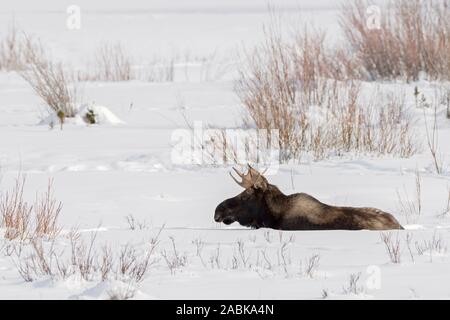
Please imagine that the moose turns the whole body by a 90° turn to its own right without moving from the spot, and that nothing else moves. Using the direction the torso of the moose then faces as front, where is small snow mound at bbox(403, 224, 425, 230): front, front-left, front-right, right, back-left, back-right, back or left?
right

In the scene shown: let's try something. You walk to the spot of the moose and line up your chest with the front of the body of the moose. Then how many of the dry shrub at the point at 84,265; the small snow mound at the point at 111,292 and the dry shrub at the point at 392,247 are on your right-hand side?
0

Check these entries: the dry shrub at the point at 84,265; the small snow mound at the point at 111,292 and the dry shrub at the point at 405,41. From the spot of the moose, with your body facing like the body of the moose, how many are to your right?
1

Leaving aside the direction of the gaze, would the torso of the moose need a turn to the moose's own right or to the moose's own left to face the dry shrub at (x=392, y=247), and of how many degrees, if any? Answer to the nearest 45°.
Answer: approximately 135° to the moose's own left

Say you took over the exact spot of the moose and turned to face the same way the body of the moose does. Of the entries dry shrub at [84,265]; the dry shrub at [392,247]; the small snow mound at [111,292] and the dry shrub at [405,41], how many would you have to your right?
1

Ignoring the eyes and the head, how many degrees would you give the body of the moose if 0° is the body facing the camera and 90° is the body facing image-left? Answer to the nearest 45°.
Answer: approximately 90°

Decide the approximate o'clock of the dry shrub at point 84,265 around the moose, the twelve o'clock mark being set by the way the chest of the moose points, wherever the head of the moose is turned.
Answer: The dry shrub is roughly at 10 o'clock from the moose.

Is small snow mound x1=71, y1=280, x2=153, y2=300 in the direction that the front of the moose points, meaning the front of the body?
no

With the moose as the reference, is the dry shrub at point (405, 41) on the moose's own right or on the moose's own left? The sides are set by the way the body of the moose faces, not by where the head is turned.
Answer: on the moose's own right
